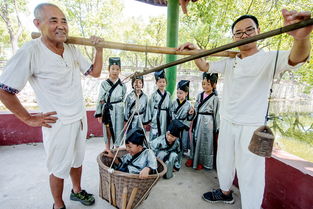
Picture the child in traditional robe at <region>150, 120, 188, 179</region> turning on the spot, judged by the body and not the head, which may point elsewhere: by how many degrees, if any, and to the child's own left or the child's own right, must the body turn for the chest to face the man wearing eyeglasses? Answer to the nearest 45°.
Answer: approximately 45° to the child's own left

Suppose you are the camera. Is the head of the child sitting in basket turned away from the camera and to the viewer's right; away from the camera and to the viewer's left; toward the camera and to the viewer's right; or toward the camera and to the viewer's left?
toward the camera and to the viewer's left

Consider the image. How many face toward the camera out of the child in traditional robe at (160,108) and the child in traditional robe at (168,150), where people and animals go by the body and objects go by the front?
2

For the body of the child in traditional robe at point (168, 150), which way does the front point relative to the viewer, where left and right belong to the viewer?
facing the viewer

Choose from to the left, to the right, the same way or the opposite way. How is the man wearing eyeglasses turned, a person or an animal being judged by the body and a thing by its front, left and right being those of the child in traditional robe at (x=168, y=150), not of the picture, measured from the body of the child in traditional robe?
the same way

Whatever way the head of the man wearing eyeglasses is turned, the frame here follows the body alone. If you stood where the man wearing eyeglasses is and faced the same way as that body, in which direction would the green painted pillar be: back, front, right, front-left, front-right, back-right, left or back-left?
right

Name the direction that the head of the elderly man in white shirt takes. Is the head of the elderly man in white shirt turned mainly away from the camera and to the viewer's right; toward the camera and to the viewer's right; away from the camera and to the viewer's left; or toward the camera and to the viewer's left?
toward the camera and to the viewer's right

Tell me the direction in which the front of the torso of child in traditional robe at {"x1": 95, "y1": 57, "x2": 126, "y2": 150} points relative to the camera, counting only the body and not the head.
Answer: toward the camera

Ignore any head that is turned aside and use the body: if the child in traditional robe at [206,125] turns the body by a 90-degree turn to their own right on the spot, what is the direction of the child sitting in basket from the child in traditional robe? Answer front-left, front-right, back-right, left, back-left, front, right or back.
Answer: left

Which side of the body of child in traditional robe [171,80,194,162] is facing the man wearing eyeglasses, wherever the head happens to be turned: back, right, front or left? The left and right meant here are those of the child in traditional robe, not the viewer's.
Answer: left

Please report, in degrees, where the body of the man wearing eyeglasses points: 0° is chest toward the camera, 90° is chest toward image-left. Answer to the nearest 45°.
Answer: approximately 45°

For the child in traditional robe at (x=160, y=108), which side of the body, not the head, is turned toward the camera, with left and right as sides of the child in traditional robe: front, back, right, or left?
front

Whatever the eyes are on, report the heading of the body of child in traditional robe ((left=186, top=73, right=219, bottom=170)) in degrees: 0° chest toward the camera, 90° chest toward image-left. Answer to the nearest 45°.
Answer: approximately 45°

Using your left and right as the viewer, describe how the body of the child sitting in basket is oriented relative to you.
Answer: facing the viewer and to the left of the viewer
